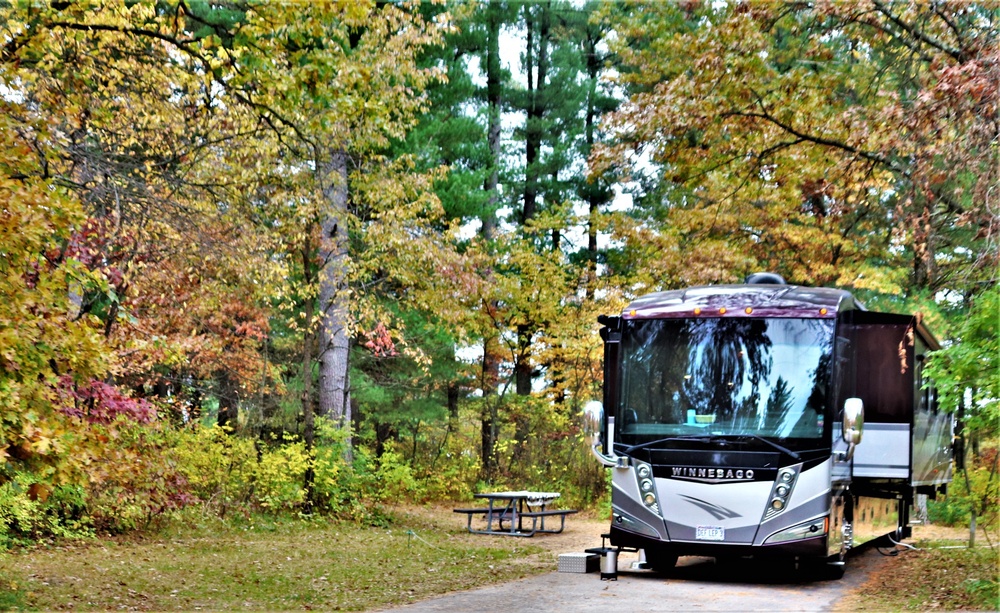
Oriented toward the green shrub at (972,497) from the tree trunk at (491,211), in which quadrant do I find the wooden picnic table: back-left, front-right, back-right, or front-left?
front-right

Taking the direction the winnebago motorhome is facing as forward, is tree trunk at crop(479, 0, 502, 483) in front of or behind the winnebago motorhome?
behind

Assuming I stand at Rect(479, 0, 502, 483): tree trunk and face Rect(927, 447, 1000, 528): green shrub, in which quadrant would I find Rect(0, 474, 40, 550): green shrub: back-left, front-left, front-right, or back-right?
front-right

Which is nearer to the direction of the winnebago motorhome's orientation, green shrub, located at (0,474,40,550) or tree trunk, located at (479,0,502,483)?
the green shrub

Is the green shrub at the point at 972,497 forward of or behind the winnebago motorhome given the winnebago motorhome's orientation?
behind

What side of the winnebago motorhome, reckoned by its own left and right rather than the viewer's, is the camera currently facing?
front

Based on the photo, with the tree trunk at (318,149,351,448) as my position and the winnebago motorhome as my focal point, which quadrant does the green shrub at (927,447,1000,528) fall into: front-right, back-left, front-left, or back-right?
front-left

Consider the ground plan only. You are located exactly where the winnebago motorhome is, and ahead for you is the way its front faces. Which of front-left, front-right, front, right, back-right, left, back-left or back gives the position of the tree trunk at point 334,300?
back-right

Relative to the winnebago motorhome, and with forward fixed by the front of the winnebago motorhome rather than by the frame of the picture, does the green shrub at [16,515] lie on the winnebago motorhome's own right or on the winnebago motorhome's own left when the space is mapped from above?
on the winnebago motorhome's own right

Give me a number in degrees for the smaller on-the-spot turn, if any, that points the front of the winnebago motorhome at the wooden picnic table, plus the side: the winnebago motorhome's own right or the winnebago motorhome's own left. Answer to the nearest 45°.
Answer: approximately 135° to the winnebago motorhome's own right
